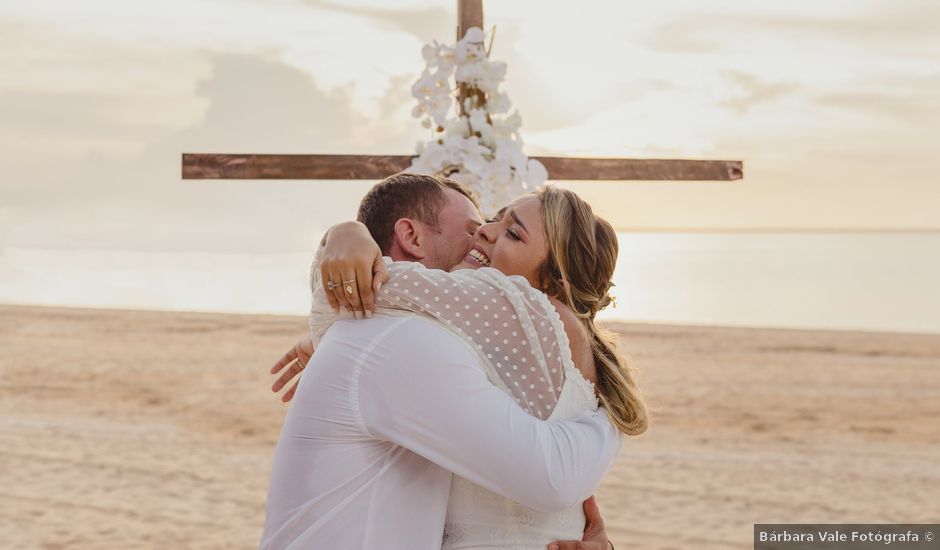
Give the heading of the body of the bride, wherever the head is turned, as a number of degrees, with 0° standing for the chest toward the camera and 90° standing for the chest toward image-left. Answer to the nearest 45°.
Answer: approximately 90°

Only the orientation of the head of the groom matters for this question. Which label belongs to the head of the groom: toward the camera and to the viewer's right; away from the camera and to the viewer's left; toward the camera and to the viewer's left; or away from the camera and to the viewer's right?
away from the camera and to the viewer's right

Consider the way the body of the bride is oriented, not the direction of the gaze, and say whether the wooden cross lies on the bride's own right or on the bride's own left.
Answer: on the bride's own right
